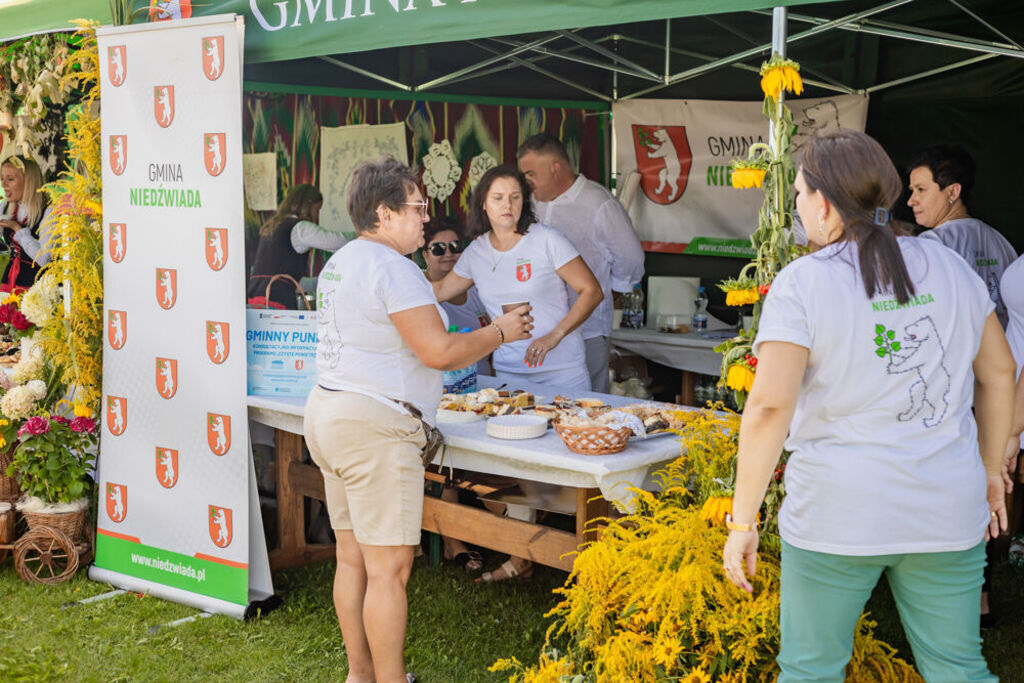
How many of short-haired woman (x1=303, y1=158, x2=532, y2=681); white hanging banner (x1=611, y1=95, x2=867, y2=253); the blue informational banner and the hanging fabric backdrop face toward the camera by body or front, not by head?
3

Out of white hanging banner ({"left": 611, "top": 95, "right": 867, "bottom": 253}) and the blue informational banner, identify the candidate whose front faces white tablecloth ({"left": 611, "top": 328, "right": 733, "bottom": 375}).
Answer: the white hanging banner

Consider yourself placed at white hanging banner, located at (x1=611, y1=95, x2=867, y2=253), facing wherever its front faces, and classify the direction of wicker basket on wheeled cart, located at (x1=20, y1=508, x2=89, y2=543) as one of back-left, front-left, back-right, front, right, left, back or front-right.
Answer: front-right

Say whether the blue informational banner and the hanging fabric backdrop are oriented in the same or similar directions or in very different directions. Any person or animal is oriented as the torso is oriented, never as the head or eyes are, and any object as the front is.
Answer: same or similar directions

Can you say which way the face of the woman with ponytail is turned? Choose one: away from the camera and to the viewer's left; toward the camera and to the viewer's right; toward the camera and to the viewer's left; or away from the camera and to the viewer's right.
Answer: away from the camera and to the viewer's left

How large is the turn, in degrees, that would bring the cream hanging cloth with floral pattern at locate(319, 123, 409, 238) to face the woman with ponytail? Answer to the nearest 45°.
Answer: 0° — it already faces them

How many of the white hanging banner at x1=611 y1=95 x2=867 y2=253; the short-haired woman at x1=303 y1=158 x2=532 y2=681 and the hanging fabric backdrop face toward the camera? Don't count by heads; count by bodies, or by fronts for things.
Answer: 2

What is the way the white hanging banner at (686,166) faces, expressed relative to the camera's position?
facing the viewer

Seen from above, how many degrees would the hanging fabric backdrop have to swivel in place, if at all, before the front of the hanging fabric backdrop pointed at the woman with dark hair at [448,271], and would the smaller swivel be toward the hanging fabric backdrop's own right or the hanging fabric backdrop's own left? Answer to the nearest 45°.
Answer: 0° — it already faces them

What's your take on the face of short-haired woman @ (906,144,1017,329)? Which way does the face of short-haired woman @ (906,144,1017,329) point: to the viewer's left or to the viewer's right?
to the viewer's left

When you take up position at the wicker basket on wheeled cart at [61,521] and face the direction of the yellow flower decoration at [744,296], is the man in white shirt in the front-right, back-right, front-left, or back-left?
front-left

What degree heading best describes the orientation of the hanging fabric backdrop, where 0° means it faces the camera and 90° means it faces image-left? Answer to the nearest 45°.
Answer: approximately 0°

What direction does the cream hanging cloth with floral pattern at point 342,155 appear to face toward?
toward the camera

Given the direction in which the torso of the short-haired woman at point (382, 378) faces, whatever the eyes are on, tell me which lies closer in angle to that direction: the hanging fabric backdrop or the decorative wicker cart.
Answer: the hanging fabric backdrop

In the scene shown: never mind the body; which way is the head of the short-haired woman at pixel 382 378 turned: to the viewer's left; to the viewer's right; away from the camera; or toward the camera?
to the viewer's right

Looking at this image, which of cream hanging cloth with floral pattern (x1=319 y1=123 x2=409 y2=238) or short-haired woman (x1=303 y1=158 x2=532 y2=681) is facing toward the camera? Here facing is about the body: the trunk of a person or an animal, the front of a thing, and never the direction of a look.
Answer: the cream hanging cloth with floral pattern

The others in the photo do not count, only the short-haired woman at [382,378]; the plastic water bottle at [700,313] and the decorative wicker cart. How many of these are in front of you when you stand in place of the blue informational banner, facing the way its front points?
1
